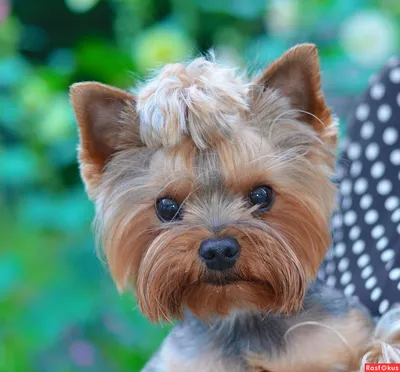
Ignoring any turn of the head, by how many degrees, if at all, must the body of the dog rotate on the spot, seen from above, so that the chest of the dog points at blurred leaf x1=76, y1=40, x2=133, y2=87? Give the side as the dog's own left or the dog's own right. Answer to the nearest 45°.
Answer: approximately 180°

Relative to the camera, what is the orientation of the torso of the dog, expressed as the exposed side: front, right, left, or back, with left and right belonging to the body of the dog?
front

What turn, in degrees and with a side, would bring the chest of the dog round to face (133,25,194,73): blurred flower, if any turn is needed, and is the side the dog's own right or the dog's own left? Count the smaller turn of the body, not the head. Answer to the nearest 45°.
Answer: approximately 180°
